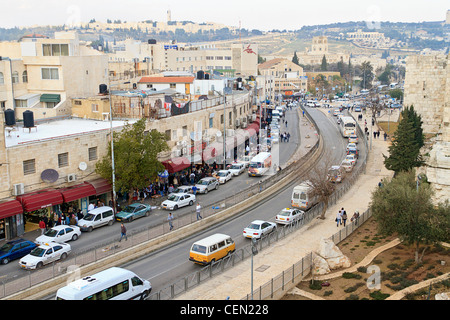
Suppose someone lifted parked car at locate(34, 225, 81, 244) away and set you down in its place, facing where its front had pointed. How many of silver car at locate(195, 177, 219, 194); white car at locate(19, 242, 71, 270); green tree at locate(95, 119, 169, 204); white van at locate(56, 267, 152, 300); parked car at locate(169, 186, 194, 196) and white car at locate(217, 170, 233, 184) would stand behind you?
4

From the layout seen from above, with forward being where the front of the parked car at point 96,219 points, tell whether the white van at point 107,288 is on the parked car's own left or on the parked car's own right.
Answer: on the parked car's own left

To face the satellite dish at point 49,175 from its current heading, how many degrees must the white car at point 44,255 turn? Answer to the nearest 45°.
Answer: approximately 135° to its right

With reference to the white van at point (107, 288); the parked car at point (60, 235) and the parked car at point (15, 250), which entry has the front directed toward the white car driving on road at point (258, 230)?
the white van

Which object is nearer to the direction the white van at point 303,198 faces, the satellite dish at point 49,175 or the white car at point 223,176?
the white car

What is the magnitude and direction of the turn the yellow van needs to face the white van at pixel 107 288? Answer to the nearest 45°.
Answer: approximately 180°

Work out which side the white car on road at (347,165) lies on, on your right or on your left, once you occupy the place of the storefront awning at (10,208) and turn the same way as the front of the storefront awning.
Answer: on your left

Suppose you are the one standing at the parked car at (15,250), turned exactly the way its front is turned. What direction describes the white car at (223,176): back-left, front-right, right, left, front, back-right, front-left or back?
back

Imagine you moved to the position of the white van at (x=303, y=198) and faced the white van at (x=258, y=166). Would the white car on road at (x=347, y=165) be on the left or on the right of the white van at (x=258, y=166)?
right

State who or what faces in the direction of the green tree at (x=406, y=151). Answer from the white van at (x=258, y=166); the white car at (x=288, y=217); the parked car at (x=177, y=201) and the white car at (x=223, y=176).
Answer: the white car at (x=288, y=217)

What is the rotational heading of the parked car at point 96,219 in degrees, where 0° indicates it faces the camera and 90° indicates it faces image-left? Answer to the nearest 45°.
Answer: approximately 45°

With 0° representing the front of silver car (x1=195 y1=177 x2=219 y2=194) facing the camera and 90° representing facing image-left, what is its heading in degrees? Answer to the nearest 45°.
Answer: approximately 45°

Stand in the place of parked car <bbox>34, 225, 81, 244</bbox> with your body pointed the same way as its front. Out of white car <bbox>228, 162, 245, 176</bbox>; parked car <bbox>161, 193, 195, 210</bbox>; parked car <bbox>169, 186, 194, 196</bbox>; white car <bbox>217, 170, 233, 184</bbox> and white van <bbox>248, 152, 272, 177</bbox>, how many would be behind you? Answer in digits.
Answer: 5

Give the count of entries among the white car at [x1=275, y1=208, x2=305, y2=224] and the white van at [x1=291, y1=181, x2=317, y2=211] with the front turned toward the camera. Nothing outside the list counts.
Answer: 0

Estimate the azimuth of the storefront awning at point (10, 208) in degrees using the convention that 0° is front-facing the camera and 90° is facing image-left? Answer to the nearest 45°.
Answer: approximately 315°

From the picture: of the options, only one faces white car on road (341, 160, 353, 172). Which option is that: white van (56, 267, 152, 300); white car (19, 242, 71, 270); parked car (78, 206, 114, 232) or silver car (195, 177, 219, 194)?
the white van
